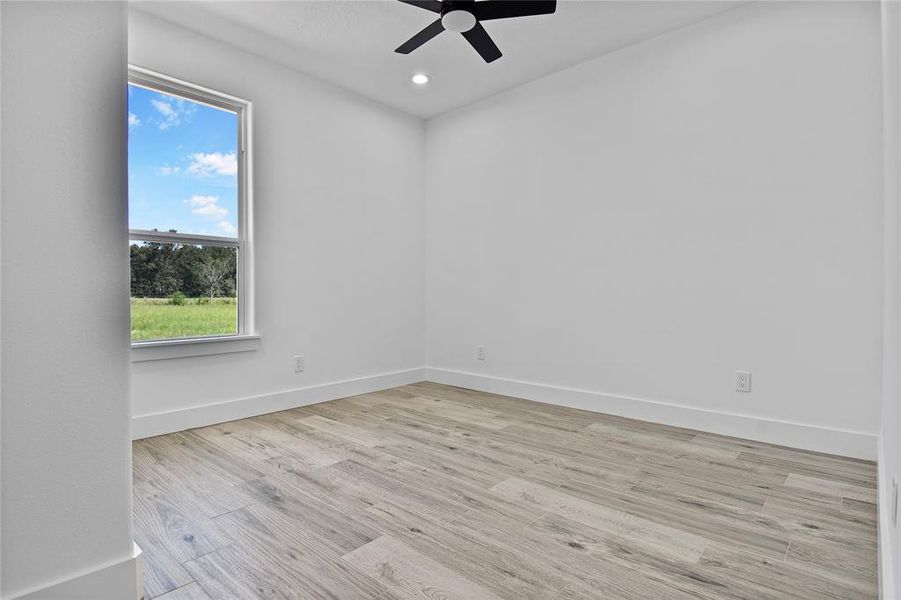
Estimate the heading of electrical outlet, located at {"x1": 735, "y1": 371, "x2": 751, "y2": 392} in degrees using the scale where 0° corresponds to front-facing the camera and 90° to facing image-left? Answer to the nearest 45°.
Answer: approximately 0°

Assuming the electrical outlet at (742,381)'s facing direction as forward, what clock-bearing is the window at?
The window is roughly at 2 o'clock from the electrical outlet.

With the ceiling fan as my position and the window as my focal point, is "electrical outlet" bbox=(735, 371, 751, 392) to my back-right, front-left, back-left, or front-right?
back-right
